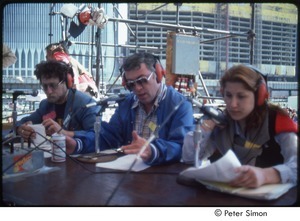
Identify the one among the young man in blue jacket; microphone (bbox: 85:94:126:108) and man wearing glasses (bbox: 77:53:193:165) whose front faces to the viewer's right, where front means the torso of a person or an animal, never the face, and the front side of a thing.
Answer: the microphone

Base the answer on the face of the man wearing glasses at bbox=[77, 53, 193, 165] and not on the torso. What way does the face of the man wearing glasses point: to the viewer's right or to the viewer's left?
to the viewer's left

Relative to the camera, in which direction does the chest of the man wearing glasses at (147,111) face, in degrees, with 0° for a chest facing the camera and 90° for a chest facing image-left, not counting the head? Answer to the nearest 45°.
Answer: approximately 45°

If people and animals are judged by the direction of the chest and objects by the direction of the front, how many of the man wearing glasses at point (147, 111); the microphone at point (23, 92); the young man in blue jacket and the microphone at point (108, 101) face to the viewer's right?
2

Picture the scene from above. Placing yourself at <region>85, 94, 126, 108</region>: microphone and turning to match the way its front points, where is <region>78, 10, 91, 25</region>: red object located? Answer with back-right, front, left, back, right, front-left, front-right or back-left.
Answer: left

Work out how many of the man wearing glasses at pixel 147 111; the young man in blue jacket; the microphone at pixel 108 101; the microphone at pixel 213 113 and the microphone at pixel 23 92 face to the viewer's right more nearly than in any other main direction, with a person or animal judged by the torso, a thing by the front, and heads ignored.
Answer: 3

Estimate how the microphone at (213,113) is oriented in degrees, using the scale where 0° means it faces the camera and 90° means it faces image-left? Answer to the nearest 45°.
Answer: approximately 270°
